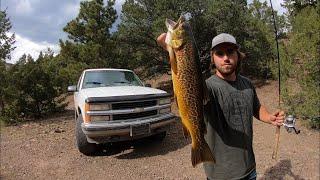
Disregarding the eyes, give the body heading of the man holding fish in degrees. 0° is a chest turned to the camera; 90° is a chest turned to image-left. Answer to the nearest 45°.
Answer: approximately 0°

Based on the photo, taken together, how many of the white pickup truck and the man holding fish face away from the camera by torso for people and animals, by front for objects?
0

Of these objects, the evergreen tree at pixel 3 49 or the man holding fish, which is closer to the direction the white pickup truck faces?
the man holding fish

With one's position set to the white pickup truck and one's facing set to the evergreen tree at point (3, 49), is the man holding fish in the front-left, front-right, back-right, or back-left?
back-left

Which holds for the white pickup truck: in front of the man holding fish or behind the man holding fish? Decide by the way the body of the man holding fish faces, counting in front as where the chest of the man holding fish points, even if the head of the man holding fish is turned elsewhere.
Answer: behind

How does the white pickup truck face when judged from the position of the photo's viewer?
facing the viewer and to the right of the viewer

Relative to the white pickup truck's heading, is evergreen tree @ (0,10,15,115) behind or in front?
behind
